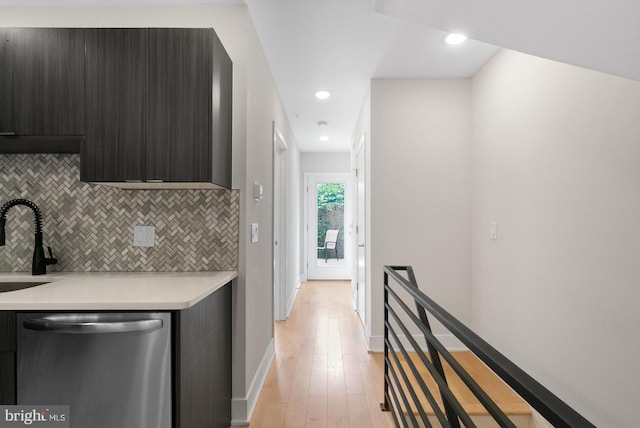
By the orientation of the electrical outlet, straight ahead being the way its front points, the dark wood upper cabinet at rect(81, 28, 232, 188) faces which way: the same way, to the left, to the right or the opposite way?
the same way

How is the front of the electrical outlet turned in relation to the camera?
facing the viewer

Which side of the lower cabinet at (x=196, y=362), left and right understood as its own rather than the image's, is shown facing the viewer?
front

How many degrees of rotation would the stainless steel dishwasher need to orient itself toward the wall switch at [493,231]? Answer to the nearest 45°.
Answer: approximately 90° to its left

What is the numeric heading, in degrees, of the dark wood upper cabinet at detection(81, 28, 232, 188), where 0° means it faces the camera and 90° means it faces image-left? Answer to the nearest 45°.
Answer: approximately 0°

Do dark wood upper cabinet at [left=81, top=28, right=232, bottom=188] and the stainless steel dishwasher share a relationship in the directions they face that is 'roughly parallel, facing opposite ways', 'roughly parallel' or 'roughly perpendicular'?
roughly parallel

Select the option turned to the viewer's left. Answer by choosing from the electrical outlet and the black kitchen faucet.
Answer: the black kitchen faucet

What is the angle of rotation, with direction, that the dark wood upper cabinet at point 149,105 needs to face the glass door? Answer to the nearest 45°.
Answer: approximately 135° to its left

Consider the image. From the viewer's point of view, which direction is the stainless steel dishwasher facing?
toward the camera

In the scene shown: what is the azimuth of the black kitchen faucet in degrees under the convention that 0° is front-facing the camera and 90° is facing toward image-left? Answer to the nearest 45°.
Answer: approximately 90°

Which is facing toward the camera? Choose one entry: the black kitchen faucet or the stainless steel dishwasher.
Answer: the stainless steel dishwasher
